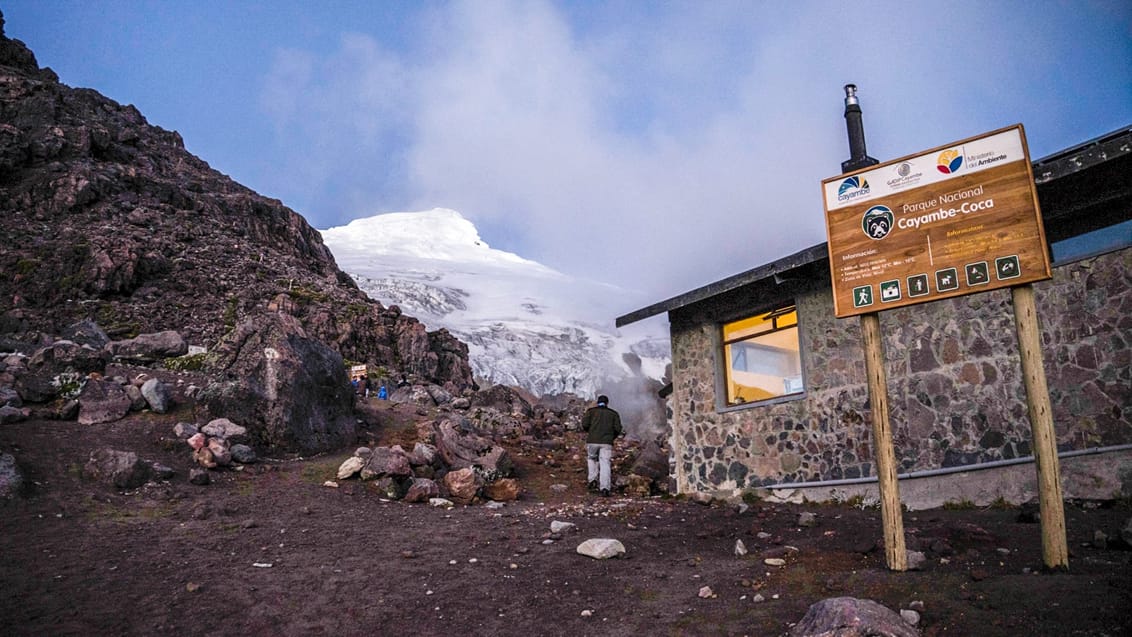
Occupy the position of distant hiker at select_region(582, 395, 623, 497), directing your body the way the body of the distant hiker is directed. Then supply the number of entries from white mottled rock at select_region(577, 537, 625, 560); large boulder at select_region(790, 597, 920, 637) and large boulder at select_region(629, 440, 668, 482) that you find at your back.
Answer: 2

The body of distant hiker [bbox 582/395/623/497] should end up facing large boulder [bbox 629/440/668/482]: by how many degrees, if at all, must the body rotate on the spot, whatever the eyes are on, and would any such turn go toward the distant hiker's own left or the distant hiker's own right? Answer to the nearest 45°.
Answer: approximately 45° to the distant hiker's own right

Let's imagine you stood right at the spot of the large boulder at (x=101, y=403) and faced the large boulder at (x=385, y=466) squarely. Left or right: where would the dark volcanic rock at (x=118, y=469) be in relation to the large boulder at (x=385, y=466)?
right

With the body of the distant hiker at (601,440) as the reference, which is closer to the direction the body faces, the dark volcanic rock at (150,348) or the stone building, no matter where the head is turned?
the dark volcanic rock

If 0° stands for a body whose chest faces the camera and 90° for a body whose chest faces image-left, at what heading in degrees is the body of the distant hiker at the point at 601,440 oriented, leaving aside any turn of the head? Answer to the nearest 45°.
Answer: approximately 180°

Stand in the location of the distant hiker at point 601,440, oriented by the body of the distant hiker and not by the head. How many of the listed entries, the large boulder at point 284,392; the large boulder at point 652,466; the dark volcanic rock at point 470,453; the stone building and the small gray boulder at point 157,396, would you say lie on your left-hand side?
3

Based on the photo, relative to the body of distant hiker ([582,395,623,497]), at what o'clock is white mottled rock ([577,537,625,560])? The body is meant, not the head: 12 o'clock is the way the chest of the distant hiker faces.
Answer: The white mottled rock is roughly at 6 o'clock from the distant hiker.

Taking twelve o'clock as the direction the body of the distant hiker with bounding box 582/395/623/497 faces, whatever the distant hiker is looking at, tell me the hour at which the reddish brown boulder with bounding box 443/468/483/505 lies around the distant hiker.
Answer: The reddish brown boulder is roughly at 8 o'clock from the distant hiker.

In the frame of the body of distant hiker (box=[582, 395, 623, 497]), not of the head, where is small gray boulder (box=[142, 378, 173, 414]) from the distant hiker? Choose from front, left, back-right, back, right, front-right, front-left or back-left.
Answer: left

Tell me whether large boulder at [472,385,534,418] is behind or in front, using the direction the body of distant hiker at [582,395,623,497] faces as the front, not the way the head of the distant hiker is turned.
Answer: in front

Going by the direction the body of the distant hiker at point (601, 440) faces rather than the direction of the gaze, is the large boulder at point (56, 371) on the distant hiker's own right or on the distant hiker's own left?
on the distant hiker's own left

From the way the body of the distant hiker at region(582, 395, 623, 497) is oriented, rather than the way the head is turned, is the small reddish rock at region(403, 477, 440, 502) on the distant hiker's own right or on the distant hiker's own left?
on the distant hiker's own left

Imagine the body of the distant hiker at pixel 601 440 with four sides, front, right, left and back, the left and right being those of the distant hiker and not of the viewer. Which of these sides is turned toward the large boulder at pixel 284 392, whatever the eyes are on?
left
